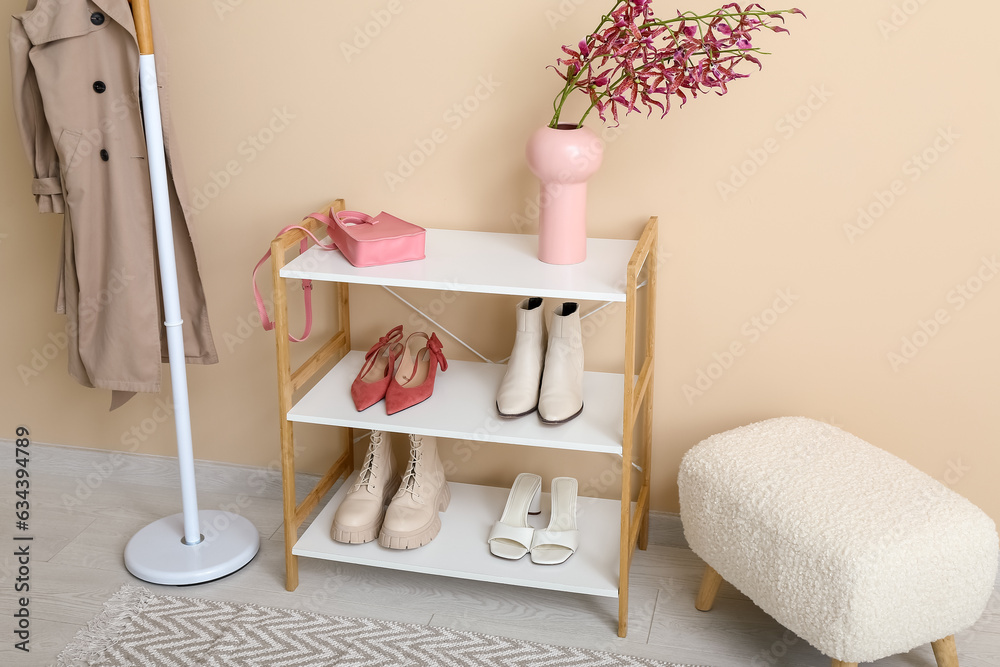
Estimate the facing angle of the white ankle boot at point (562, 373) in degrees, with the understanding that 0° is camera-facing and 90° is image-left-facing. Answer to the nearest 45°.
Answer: approximately 0°

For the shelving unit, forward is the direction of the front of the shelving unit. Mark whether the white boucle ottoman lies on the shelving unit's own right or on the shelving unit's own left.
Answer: on the shelving unit's own left

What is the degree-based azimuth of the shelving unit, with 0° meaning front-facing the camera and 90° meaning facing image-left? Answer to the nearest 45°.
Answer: approximately 0°

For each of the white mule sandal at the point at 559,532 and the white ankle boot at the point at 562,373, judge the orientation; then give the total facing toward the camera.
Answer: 2
